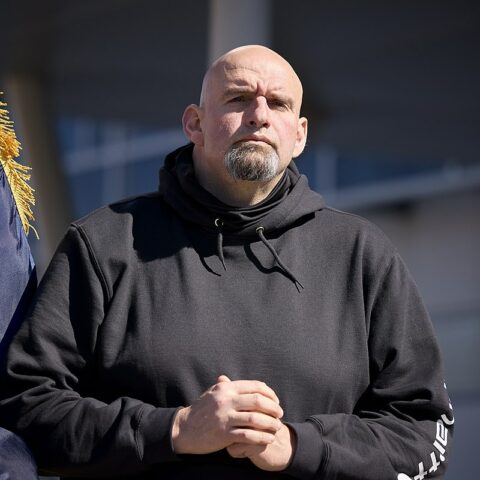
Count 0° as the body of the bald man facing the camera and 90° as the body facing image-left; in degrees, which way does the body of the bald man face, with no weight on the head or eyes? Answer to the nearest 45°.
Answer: approximately 0°
